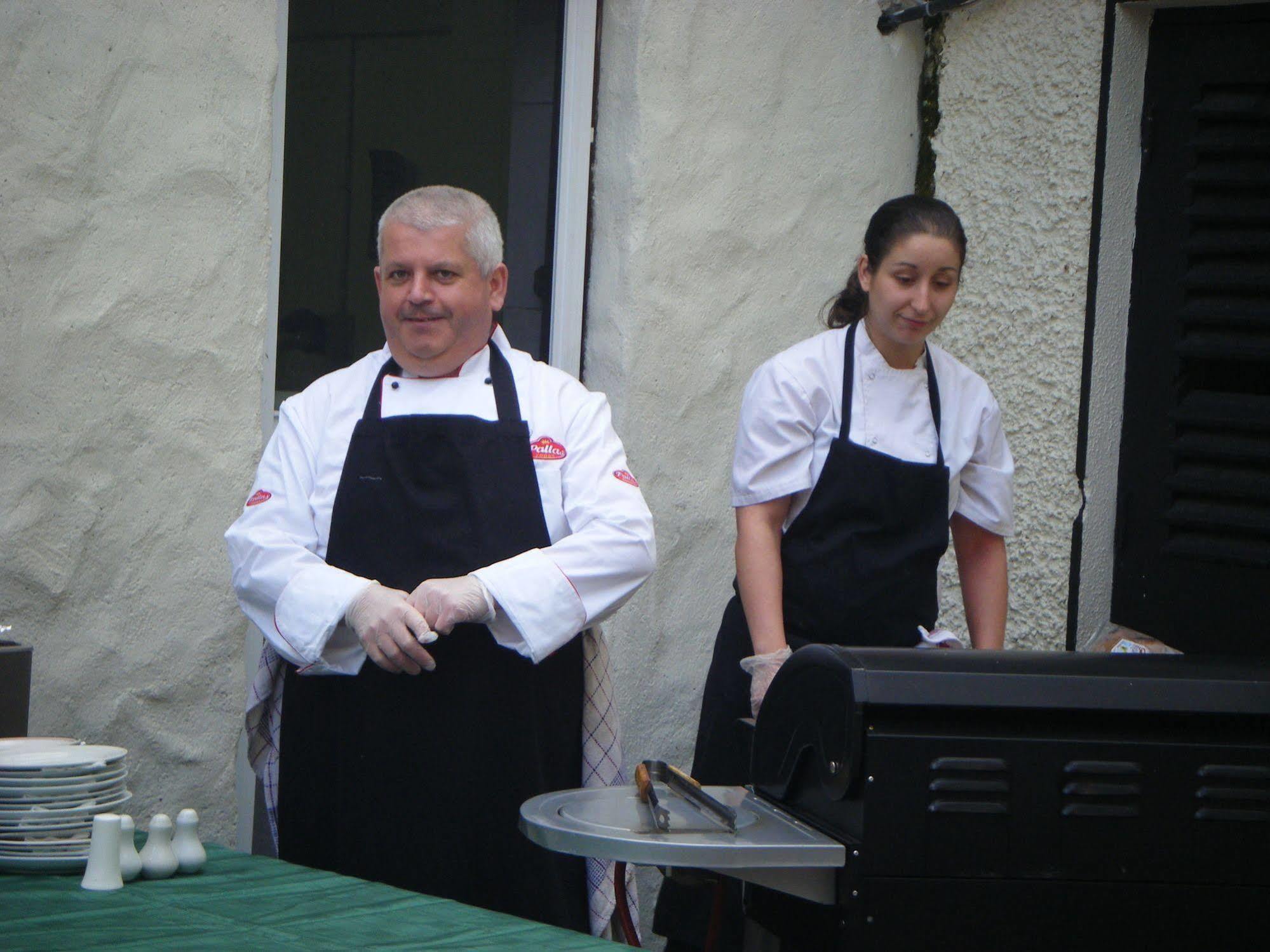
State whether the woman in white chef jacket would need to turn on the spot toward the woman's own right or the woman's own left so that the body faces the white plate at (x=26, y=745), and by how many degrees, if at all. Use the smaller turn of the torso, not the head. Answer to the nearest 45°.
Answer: approximately 90° to the woman's own right

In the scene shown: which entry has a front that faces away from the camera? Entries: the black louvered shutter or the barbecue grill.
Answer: the barbecue grill

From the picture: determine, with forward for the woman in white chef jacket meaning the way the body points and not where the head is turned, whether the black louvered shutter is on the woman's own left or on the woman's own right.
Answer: on the woman's own left

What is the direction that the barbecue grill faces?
away from the camera

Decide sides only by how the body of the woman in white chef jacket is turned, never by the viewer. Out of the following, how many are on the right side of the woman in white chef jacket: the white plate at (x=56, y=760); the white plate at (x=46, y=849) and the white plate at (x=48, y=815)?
3

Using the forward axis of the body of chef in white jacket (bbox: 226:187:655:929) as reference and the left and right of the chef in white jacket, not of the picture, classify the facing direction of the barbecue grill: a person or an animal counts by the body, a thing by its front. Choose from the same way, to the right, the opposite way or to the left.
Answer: the opposite way

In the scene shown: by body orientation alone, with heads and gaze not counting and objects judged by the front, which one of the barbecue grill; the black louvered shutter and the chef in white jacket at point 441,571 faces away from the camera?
the barbecue grill
